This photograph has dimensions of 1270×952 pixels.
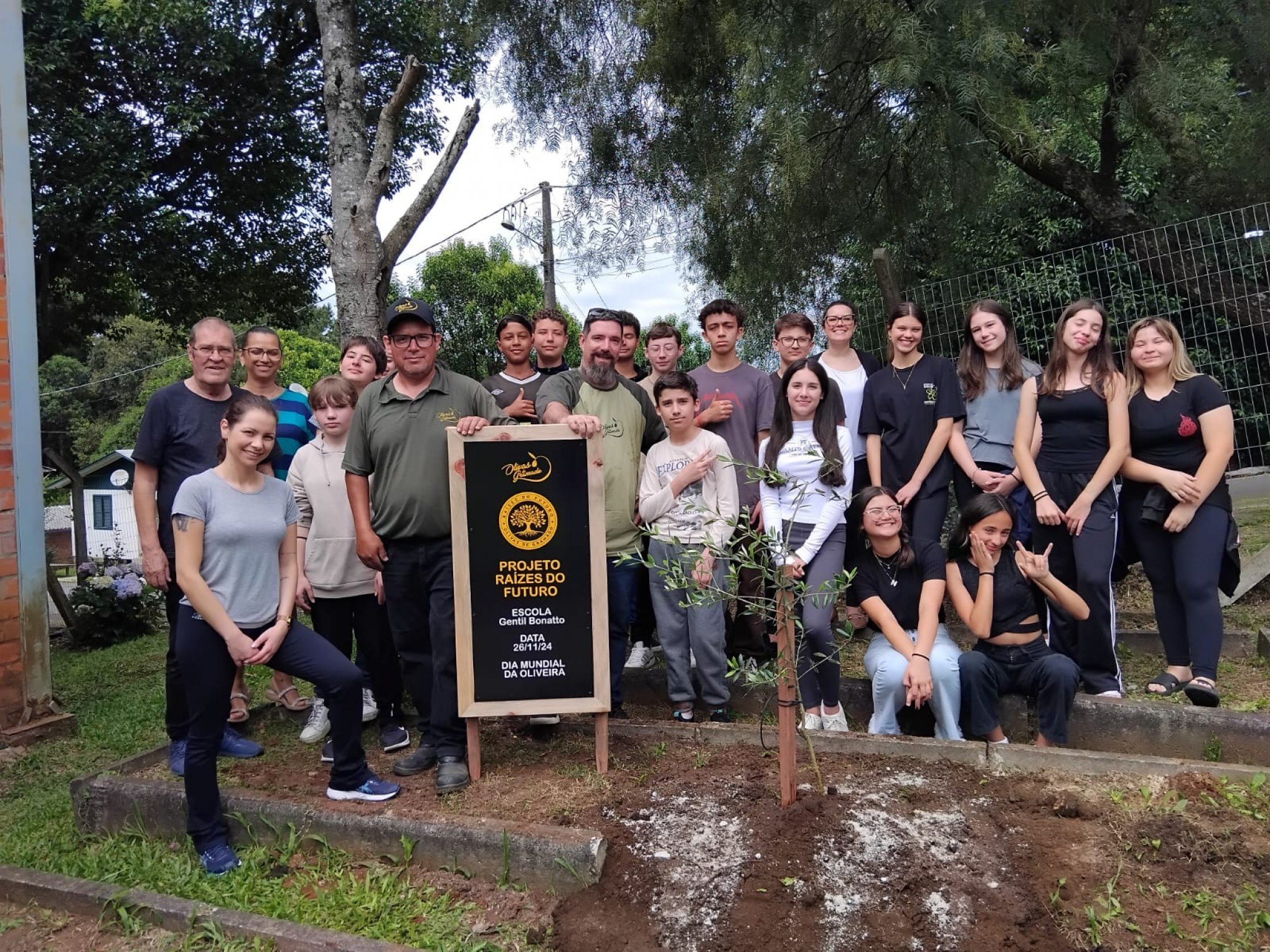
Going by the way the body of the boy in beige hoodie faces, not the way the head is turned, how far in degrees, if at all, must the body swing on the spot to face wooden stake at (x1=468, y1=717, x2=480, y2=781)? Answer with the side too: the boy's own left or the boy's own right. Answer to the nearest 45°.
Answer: approximately 45° to the boy's own left

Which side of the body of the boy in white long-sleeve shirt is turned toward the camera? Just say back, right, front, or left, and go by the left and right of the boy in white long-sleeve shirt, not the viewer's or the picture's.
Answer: front

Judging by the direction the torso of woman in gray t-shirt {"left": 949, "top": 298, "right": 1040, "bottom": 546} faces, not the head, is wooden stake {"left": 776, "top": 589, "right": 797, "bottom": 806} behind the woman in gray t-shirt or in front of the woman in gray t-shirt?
in front

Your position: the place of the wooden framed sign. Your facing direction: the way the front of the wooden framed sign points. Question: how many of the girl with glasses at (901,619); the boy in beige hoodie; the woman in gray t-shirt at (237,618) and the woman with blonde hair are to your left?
2

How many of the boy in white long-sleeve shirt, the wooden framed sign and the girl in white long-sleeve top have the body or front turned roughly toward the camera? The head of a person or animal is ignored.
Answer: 3

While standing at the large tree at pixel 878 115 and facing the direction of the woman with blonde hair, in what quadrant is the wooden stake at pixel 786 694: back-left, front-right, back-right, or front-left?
front-right

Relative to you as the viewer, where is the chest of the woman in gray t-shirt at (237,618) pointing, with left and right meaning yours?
facing the viewer and to the right of the viewer

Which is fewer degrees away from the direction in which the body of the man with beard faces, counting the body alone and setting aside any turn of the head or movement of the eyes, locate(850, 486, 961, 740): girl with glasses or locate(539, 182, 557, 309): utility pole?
the girl with glasses

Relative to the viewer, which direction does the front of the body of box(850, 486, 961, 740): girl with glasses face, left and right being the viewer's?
facing the viewer

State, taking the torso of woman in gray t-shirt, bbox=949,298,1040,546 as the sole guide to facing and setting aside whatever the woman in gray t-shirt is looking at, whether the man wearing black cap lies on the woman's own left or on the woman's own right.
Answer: on the woman's own right

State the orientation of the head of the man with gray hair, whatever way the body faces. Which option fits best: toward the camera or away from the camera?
toward the camera

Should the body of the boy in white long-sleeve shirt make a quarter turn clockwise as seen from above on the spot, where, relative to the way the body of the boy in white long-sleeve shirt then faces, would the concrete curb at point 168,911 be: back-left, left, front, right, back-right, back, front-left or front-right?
front-left

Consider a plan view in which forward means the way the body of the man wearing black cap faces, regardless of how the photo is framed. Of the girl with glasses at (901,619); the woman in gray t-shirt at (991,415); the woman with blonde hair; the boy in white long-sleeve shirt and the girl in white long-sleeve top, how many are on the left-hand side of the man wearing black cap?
5
